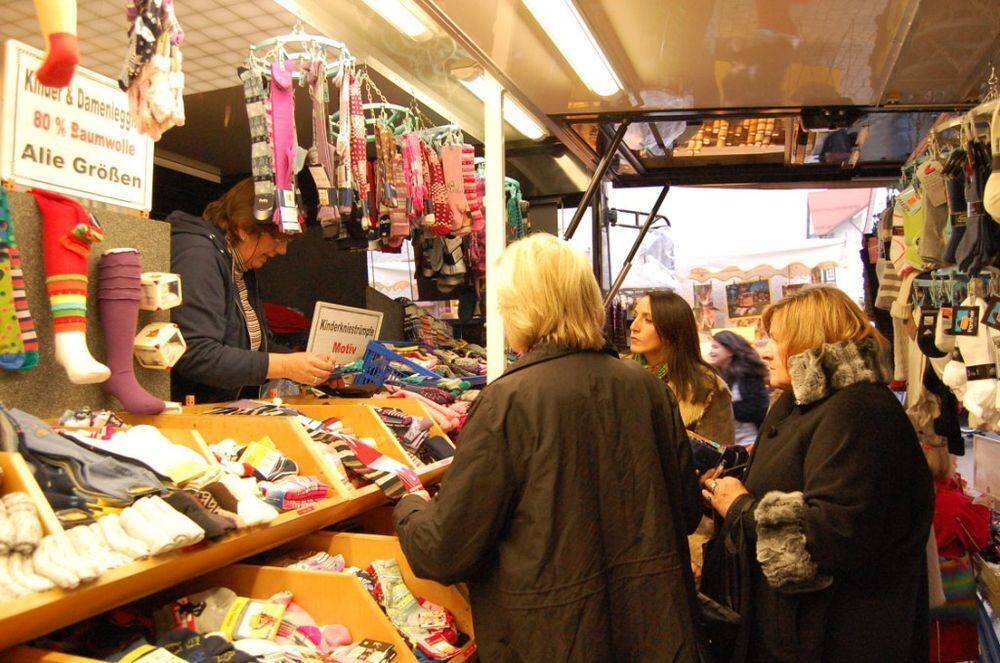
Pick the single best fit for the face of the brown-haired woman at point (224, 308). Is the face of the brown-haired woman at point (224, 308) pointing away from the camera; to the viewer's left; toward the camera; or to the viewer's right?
to the viewer's right

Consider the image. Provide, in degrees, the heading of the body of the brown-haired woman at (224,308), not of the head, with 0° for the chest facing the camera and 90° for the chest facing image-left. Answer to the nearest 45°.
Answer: approximately 270°

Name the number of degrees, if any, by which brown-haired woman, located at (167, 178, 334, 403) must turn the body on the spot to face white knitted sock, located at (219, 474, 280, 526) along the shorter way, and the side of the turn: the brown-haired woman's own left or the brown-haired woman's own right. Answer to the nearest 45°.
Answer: approximately 90° to the brown-haired woman's own right

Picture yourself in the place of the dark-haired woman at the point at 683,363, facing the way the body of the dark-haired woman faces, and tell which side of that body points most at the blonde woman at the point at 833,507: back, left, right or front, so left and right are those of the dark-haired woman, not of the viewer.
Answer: left

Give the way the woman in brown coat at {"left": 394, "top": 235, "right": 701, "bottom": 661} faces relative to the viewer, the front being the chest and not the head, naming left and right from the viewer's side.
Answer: facing away from the viewer and to the left of the viewer

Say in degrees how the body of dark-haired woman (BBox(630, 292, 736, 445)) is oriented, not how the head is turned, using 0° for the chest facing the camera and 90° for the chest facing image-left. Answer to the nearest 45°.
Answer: approximately 90°

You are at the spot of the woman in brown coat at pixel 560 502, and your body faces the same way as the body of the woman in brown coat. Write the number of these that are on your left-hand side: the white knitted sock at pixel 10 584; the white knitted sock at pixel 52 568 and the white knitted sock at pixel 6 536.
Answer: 3

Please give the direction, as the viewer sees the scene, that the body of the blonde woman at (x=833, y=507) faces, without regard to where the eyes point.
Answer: to the viewer's left

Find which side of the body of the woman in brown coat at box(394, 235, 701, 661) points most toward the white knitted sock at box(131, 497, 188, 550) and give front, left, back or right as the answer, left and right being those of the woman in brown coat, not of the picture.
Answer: left
